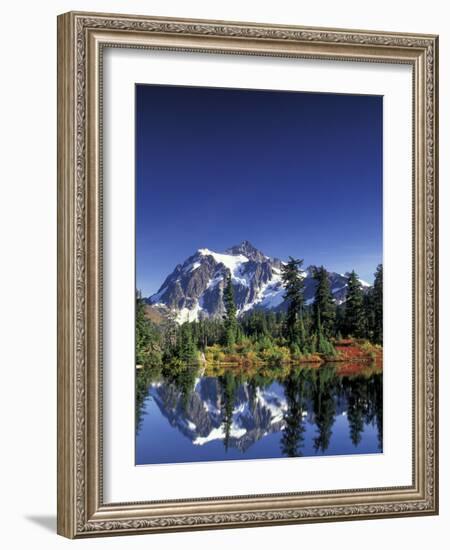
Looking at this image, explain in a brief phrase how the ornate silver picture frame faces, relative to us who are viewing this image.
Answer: facing the viewer and to the right of the viewer
